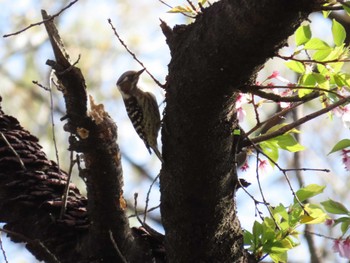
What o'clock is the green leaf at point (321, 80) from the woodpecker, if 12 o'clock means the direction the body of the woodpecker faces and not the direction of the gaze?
The green leaf is roughly at 12 o'clock from the woodpecker.
